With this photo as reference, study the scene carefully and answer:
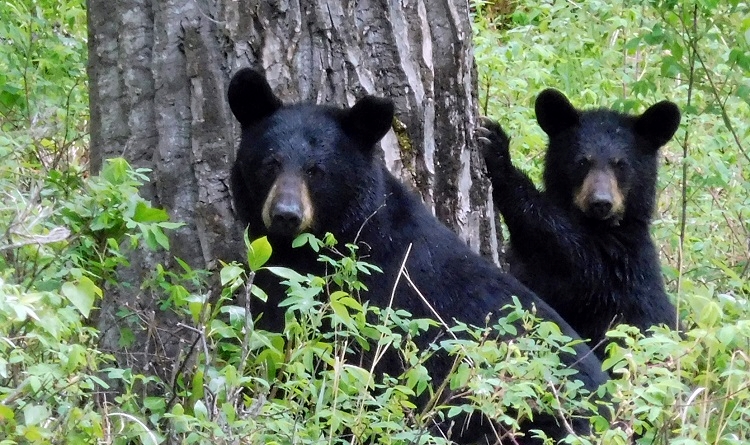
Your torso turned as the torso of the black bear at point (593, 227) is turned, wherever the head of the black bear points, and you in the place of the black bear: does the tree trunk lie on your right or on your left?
on your right

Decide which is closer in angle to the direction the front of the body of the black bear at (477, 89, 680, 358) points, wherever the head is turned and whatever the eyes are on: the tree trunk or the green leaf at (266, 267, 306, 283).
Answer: the green leaf

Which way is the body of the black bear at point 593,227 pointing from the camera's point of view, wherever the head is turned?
toward the camera

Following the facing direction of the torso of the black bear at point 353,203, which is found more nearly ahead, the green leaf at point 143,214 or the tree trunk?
the green leaf

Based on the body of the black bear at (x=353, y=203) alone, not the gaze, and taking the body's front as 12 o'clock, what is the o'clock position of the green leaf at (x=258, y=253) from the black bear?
The green leaf is roughly at 11 o'clock from the black bear.

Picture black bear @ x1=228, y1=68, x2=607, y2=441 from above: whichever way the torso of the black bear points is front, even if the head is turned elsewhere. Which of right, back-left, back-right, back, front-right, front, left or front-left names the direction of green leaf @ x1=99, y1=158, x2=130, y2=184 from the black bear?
front

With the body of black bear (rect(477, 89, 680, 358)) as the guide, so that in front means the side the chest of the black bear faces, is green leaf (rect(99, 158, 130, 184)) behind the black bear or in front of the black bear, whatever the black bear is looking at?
in front

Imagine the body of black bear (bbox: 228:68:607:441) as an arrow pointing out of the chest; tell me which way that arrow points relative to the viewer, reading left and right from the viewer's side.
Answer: facing the viewer and to the left of the viewer

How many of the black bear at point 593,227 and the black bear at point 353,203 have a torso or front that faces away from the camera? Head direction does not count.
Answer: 0

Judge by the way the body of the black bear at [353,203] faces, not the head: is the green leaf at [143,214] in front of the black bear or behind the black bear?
in front

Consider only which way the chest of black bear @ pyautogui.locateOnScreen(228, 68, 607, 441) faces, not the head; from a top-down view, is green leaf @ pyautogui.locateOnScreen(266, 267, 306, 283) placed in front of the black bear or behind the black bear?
in front
